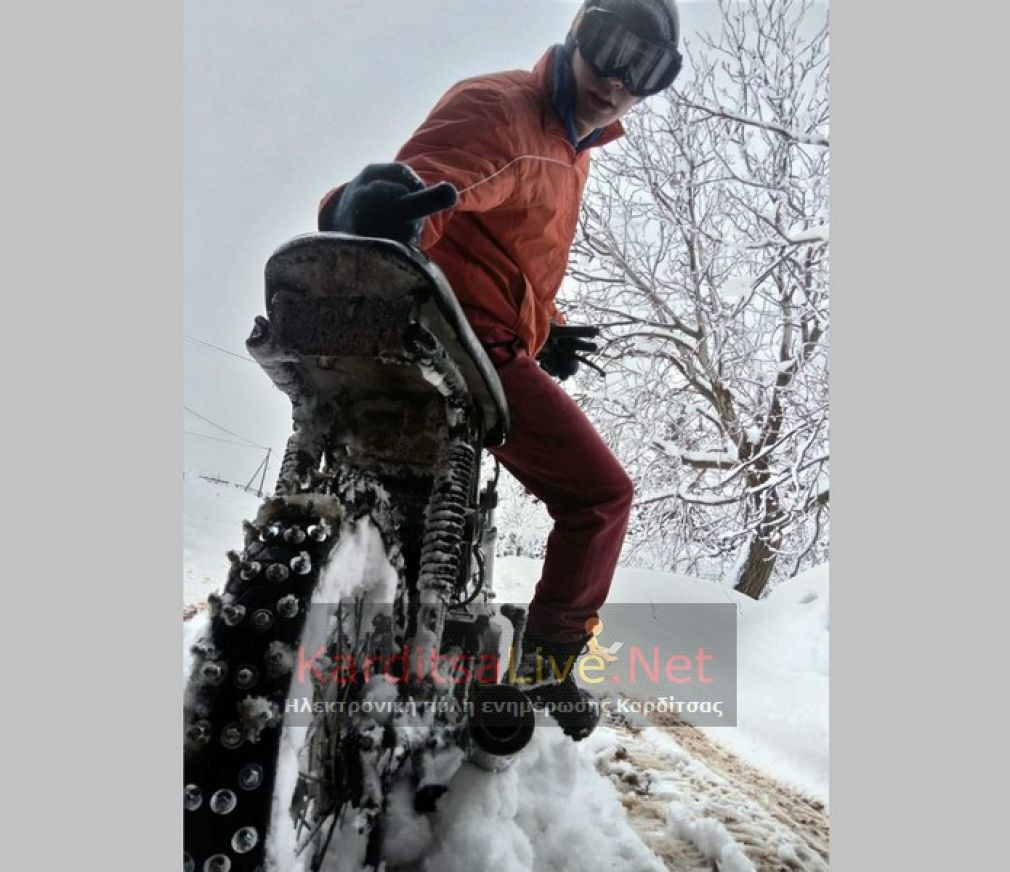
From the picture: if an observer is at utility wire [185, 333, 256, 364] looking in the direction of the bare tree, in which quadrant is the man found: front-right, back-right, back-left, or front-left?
front-right

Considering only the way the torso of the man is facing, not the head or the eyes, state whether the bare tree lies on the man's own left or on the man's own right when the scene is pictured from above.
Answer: on the man's own left
